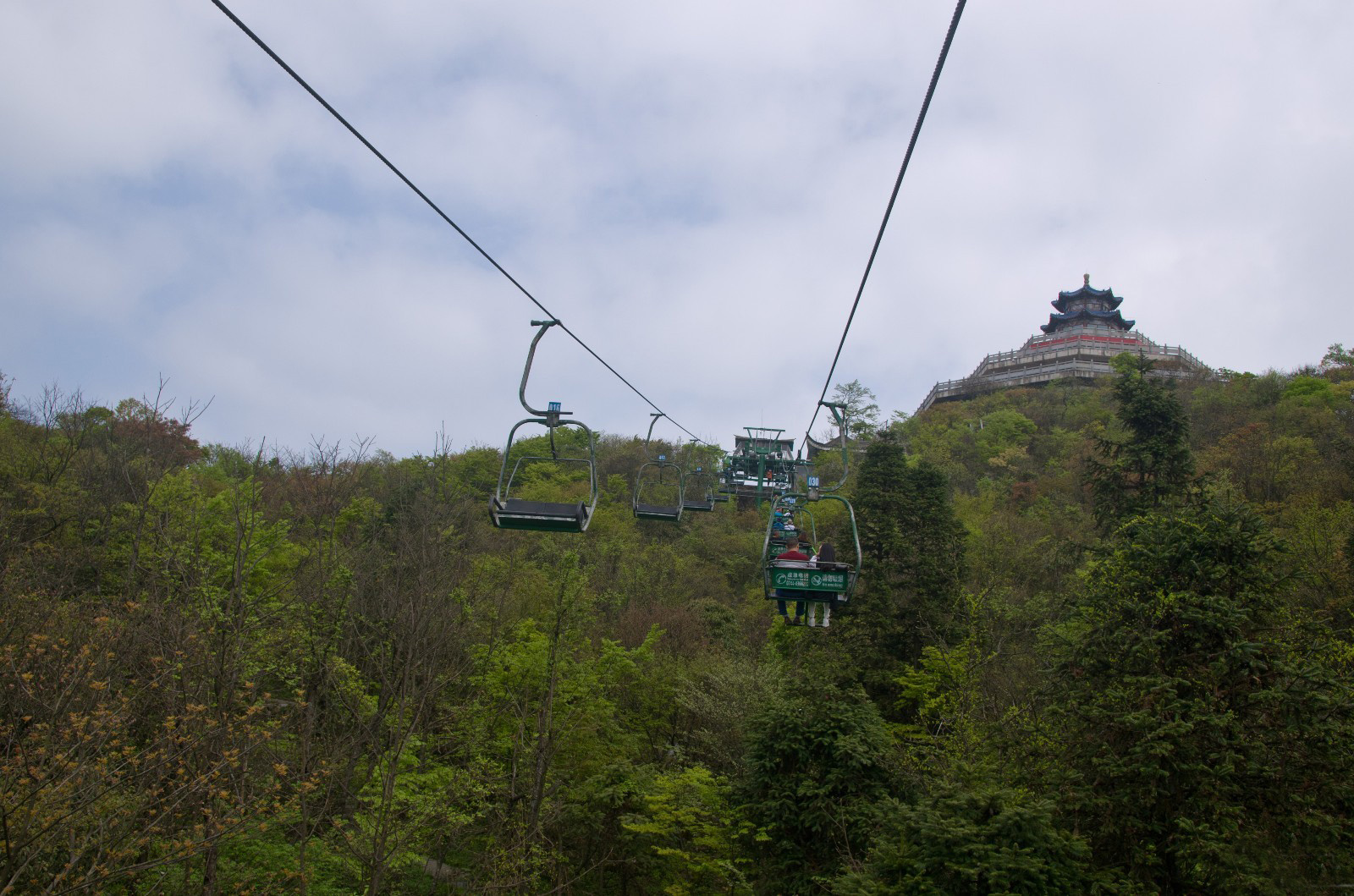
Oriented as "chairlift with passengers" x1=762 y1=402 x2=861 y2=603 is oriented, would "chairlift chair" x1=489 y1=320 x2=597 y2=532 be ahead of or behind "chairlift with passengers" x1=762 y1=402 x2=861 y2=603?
behind

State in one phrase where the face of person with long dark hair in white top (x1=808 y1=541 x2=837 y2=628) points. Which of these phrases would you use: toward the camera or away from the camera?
away from the camera

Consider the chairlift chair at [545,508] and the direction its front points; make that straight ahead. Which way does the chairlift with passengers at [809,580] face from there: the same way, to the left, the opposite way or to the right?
the opposite way

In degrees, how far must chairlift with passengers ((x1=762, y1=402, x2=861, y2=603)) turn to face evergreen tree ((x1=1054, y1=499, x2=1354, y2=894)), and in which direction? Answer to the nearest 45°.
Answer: approximately 90° to its right

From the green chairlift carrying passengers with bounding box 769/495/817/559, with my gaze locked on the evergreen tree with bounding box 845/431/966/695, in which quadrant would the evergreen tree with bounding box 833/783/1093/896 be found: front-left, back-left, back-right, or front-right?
back-right

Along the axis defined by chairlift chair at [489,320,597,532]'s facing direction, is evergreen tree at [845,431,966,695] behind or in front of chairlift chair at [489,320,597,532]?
behind

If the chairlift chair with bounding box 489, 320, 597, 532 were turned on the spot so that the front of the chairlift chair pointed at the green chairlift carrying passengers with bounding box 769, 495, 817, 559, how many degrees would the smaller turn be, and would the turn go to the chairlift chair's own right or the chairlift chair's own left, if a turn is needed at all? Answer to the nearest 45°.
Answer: approximately 135° to the chairlift chair's own left

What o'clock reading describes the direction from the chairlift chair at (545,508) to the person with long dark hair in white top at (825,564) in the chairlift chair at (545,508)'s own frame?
The person with long dark hair in white top is roughly at 8 o'clock from the chairlift chair.

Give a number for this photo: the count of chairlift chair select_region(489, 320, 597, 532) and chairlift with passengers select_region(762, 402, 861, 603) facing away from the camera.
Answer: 1

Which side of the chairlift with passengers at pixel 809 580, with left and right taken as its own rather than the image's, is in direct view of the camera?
back

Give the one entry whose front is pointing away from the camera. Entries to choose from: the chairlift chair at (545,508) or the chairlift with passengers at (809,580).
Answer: the chairlift with passengers
